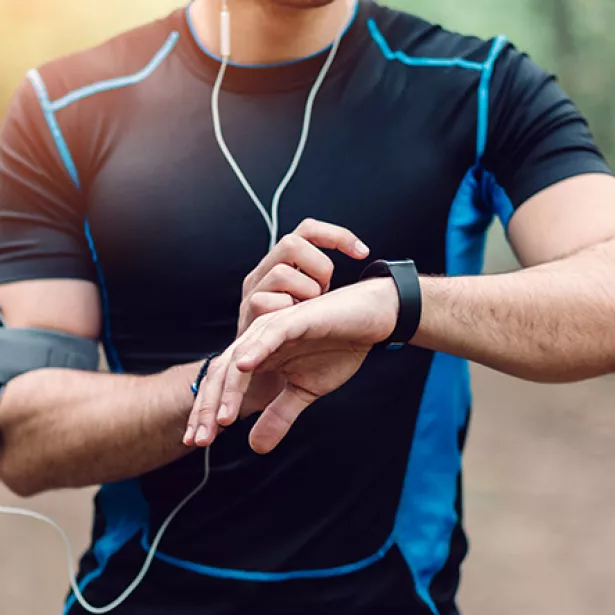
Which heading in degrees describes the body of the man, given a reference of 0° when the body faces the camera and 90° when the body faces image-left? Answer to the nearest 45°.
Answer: approximately 0°
